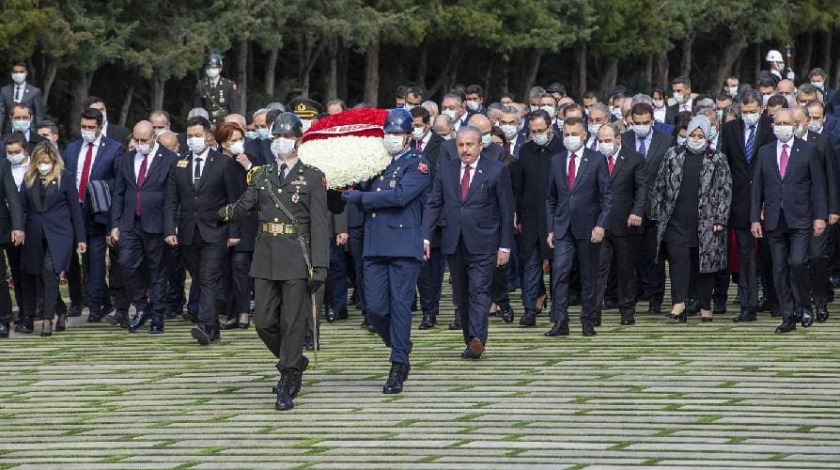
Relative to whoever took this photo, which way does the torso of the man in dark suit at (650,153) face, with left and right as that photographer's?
facing the viewer

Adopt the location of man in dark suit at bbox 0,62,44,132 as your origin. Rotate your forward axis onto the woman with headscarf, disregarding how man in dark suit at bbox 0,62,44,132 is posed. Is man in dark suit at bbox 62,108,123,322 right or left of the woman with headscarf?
right

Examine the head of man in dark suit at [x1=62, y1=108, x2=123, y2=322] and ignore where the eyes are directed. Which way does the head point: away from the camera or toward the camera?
toward the camera

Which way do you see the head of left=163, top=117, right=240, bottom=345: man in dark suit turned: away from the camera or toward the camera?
toward the camera

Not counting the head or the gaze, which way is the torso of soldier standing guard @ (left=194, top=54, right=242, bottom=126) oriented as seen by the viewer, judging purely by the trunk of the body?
toward the camera

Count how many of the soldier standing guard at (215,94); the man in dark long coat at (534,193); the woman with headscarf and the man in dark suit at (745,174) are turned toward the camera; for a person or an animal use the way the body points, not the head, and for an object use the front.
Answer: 4

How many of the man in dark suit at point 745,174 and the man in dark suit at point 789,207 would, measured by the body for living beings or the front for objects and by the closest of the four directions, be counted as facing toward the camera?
2

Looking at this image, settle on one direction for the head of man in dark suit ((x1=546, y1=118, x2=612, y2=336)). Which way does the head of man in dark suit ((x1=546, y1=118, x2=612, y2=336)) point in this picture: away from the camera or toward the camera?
toward the camera

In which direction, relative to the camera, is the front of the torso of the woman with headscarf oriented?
toward the camera

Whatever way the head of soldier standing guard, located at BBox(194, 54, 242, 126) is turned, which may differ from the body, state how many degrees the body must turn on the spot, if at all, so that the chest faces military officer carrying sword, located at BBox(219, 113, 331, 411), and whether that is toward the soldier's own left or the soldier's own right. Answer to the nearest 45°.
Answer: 0° — they already face them
